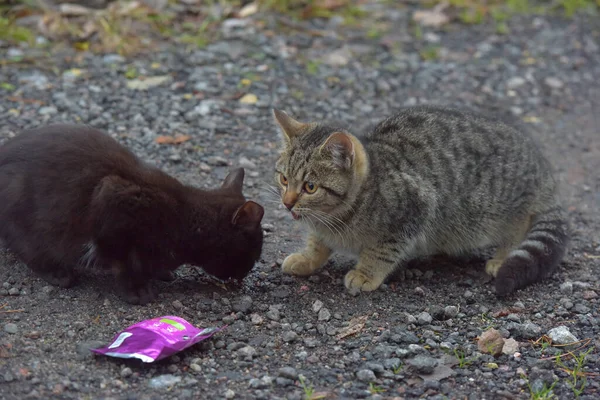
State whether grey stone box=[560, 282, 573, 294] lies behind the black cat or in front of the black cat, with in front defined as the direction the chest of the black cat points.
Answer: in front

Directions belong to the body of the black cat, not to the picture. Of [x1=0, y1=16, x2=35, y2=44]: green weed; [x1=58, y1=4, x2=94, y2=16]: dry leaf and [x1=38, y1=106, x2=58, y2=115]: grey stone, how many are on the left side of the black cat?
3

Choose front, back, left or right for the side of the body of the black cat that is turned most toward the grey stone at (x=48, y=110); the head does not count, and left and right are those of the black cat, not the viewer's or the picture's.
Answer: left

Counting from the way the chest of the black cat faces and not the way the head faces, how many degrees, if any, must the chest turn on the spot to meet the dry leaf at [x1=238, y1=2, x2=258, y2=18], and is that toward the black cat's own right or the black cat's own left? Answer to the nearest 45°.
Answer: approximately 90° to the black cat's own left

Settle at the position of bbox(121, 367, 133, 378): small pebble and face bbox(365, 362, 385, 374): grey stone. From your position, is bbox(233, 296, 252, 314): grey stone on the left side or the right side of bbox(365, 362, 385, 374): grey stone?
left

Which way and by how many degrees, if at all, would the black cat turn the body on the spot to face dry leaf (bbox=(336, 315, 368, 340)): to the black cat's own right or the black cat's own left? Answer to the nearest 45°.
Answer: approximately 45° to the black cat's own right

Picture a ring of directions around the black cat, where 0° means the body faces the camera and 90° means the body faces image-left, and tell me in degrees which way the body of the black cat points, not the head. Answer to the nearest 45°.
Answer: approximately 270°

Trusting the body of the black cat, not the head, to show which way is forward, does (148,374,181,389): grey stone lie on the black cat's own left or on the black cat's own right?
on the black cat's own right

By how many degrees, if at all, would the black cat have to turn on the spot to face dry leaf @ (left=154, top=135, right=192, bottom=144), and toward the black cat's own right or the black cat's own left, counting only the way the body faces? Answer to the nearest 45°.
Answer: approximately 90° to the black cat's own left

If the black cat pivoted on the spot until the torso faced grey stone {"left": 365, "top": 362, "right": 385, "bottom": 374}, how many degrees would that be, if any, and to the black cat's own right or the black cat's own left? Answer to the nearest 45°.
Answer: approximately 45° to the black cat's own right

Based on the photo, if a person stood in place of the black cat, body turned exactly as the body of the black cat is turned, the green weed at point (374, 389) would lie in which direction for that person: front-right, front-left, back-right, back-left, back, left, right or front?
front-right
